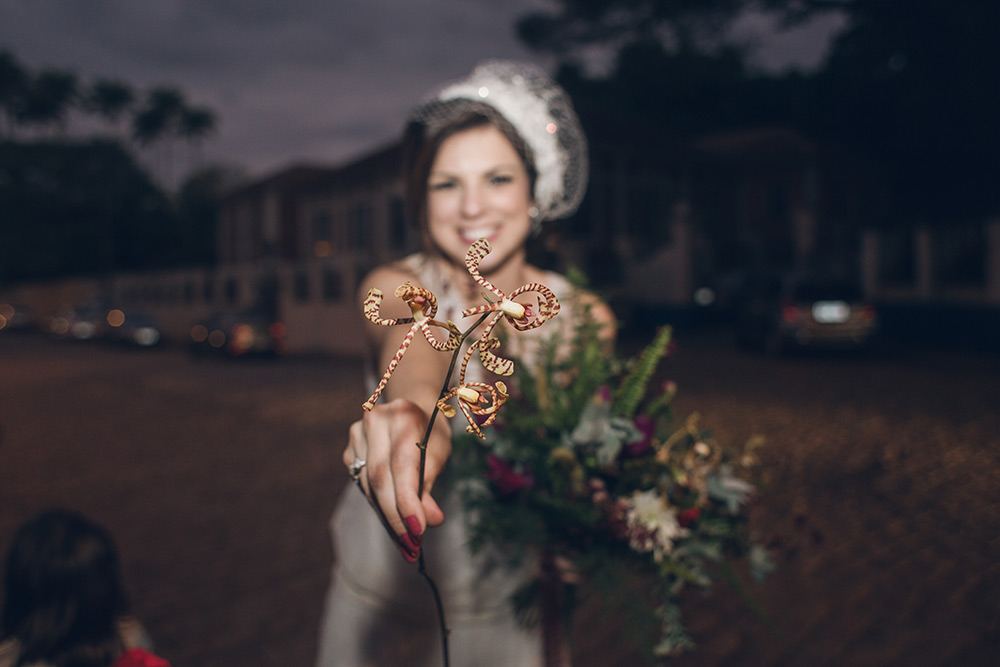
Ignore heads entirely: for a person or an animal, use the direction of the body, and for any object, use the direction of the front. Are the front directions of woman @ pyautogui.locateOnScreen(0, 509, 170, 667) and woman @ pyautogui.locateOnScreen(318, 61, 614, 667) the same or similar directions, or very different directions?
very different directions

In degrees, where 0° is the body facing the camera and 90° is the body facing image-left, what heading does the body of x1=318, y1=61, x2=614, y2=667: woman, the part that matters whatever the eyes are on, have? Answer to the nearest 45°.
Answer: approximately 0°

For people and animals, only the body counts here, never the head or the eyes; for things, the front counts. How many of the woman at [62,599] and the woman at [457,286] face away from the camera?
1

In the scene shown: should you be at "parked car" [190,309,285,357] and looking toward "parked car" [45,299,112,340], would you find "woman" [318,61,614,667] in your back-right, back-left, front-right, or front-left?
back-left

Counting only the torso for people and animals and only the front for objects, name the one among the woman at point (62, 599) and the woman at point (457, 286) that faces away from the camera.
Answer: the woman at point (62, 599)

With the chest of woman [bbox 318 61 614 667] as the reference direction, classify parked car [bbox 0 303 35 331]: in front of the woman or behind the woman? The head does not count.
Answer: behind

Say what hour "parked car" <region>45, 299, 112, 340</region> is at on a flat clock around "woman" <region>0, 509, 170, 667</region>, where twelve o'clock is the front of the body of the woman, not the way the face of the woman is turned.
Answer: The parked car is roughly at 12 o'clock from the woman.

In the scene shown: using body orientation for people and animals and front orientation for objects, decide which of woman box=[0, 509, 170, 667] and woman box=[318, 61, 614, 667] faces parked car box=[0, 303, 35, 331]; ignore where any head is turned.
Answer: woman box=[0, 509, 170, 667]

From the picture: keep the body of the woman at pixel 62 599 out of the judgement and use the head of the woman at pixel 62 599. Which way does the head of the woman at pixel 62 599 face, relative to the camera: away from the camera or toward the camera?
away from the camera

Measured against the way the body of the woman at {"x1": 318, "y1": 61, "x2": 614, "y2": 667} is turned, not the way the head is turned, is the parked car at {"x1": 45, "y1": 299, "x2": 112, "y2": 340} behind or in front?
behind

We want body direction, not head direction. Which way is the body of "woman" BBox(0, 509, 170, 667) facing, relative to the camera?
away from the camera

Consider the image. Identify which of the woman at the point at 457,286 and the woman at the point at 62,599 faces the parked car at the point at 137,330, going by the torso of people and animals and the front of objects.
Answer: the woman at the point at 62,599

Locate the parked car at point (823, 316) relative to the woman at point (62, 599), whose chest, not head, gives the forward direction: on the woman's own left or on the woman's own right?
on the woman's own right

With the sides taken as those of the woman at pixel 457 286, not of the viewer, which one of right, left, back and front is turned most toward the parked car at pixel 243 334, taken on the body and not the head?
back
